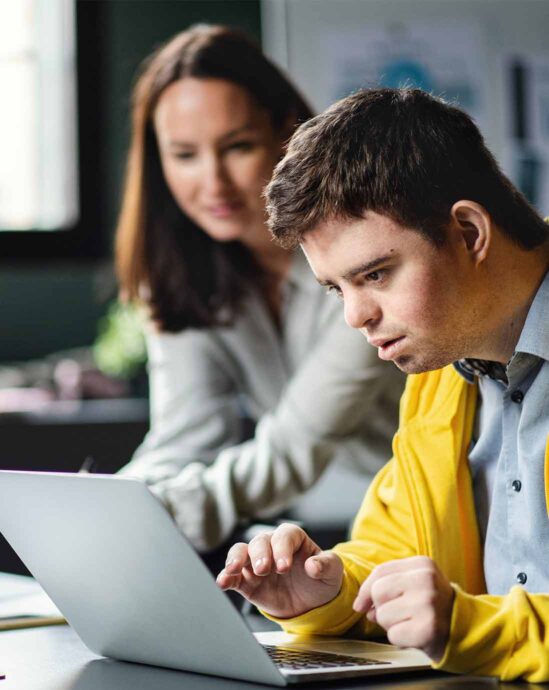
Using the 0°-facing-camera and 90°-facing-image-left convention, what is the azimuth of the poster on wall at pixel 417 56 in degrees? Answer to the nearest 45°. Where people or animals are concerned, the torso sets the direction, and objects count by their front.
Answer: approximately 0°

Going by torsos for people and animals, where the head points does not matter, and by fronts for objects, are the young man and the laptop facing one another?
yes

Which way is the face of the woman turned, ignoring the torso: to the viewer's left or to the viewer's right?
to the viewer's right

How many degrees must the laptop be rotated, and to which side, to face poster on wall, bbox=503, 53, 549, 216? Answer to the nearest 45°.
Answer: approximately 45° to its left

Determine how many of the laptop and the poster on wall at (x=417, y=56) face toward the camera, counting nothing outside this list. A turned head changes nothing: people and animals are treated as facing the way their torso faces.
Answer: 1

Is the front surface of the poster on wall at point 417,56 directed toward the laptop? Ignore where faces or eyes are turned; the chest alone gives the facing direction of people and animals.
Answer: yes

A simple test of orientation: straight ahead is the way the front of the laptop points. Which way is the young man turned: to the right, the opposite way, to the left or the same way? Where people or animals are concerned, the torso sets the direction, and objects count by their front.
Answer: the opposite way

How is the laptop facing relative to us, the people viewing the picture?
facing away from the viewer and to the right of the viewer

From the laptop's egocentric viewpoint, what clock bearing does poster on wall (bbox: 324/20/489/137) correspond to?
The poster on wall is roughly at 11 o'clock from the laptop.

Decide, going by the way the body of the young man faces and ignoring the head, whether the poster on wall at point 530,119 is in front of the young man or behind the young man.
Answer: behind

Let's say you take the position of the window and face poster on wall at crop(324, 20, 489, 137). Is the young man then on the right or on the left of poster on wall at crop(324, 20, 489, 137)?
right

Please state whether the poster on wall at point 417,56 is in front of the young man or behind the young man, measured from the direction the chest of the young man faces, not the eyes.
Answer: behind
